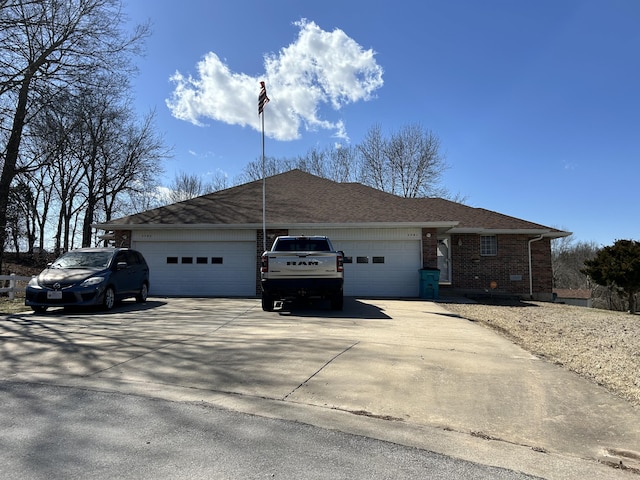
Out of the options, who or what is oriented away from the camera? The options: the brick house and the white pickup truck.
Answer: the white pickup truck

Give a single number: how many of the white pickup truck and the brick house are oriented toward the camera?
1

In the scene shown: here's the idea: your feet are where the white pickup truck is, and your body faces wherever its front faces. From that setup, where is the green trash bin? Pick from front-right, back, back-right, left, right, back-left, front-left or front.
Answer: front-right

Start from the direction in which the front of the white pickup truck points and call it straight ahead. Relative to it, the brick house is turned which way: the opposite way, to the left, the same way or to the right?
the opposite way

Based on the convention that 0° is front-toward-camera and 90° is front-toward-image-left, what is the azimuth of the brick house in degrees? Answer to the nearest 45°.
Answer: approximately 0°

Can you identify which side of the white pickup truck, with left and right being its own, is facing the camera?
back
